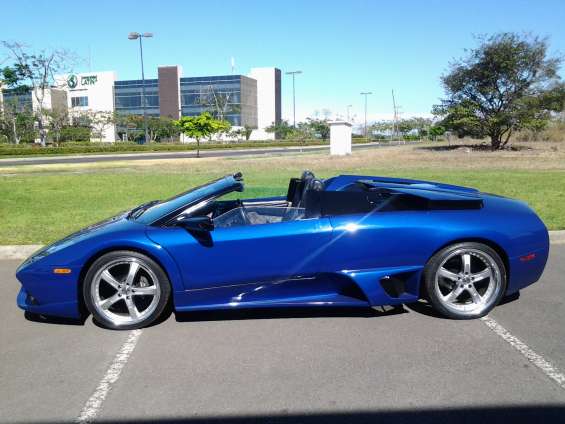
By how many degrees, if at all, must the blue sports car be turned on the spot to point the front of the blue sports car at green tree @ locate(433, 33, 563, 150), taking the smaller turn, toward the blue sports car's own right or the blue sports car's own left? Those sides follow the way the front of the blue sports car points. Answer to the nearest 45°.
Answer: approximately 135° to the blue sports car's own right

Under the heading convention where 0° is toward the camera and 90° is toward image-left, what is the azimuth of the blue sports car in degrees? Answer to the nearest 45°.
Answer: approximately 90°

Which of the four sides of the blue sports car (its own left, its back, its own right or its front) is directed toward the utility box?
right
